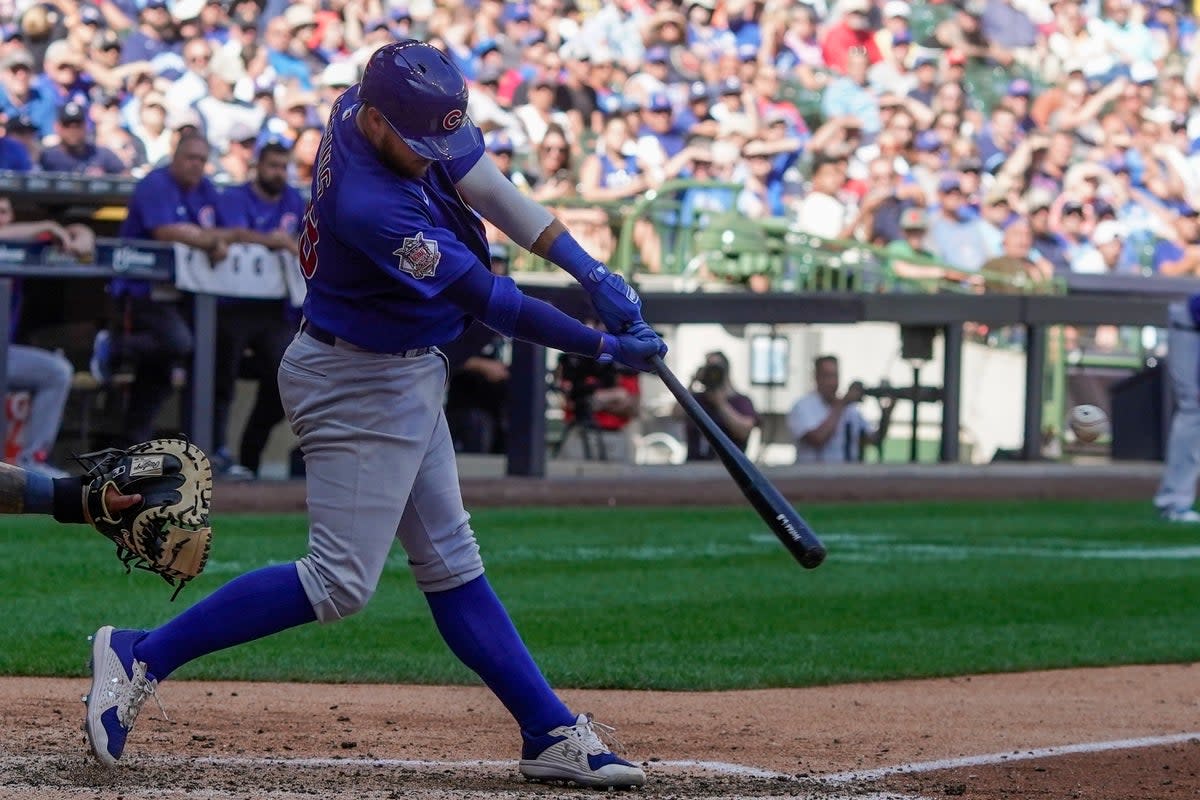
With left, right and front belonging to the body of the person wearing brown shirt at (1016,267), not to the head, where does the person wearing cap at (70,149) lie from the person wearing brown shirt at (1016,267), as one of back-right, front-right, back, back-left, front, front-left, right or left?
front-right

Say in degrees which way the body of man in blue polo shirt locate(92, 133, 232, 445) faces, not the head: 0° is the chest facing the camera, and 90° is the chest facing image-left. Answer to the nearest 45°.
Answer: approximately 315°

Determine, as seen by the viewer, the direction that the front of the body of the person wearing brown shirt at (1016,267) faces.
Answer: toward the camera

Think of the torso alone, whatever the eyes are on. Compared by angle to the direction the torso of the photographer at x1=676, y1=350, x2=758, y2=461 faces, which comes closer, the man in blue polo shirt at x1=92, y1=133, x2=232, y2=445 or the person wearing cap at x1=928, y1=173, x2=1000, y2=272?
the man in blue polo shirt

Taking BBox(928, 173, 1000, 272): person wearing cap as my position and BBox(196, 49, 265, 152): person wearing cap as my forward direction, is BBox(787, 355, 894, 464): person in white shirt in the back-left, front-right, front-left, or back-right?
front-left

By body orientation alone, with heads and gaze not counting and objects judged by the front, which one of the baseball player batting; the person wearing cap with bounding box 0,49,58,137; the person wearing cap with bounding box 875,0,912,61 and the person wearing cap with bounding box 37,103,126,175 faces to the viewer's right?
the baseball player batting

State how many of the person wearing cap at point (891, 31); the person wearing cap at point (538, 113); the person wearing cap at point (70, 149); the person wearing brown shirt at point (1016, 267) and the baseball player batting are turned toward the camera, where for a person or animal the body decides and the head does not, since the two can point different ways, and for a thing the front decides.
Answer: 4

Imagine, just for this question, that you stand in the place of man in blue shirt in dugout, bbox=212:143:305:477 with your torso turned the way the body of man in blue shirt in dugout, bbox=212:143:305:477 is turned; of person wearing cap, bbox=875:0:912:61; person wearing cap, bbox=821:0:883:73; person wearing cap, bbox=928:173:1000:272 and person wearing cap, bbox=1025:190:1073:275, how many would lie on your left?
4

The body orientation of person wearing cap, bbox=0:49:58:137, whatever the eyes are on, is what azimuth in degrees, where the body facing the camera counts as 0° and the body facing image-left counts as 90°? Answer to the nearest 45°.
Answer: approximately 0°

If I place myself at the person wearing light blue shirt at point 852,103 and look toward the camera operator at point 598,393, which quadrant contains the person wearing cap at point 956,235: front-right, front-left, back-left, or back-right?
front-left

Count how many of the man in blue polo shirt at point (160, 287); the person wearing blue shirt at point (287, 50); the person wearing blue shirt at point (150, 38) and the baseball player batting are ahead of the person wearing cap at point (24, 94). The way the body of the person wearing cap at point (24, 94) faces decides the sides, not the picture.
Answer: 2

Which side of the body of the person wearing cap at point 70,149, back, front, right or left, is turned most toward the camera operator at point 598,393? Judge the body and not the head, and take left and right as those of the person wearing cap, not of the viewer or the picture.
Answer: left
